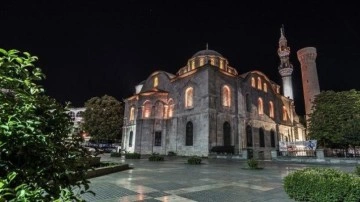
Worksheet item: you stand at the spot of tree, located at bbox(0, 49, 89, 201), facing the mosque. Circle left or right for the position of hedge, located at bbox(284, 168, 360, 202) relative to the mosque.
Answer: right
